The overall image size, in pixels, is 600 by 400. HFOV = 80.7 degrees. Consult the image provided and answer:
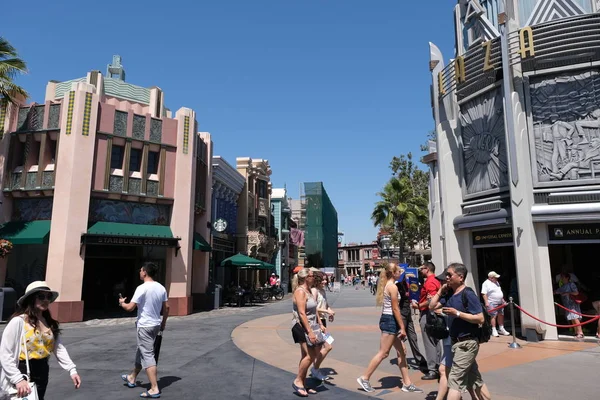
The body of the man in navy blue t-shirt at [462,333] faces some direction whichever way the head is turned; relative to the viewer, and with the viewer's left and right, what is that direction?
facing the viewer and to the left of the viewer

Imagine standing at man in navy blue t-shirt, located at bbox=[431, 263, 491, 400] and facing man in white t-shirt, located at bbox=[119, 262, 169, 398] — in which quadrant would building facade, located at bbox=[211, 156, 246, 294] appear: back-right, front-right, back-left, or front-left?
front-right

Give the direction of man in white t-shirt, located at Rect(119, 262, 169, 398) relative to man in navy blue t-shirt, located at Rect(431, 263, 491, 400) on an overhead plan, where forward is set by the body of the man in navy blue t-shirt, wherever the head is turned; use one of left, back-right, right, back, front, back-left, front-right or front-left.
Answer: front-right

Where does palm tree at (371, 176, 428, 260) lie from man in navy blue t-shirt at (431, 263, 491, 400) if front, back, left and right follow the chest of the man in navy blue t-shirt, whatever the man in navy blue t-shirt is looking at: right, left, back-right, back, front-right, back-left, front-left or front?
back-right

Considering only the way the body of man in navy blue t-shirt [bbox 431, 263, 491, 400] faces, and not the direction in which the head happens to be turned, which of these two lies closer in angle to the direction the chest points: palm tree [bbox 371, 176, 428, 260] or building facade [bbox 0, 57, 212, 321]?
the building facade

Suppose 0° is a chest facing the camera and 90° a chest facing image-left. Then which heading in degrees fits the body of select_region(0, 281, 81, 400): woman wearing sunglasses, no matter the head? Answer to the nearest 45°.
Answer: approximately 315°

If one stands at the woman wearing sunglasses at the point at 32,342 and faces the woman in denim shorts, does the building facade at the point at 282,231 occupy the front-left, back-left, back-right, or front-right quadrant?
front-left

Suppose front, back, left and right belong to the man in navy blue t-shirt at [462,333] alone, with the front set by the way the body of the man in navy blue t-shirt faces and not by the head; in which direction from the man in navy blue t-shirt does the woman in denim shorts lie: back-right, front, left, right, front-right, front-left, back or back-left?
right
